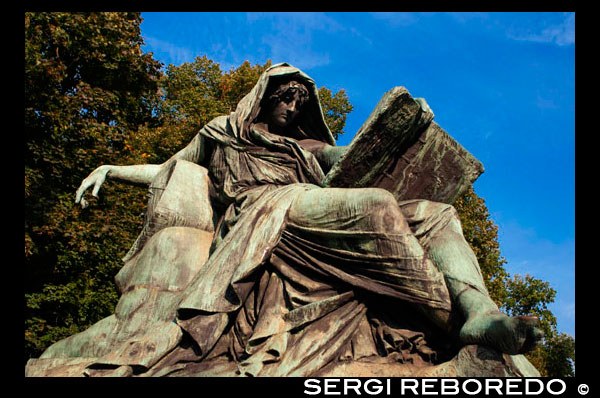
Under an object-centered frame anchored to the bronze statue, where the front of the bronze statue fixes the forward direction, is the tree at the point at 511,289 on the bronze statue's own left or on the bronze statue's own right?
on the bronze statue's own left

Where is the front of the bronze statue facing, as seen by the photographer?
facing the viewer and to the right of the viewer

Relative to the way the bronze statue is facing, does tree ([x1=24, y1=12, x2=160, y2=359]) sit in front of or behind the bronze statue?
behind

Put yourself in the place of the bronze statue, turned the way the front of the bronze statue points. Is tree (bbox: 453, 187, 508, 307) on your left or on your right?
on your left

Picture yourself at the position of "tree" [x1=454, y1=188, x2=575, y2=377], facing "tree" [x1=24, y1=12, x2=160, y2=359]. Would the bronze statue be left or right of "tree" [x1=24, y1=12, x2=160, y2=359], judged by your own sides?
left
